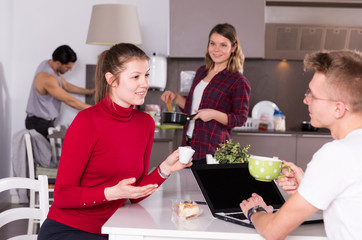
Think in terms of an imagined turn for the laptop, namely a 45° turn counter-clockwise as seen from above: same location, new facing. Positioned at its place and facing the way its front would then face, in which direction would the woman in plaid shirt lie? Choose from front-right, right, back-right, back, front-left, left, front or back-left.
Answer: left

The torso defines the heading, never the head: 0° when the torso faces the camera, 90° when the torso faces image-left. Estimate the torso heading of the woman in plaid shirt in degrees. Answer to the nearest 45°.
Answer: approximately 45°

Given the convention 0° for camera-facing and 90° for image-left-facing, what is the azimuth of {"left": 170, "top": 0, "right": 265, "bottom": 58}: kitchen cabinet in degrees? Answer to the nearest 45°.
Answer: approximately 0°

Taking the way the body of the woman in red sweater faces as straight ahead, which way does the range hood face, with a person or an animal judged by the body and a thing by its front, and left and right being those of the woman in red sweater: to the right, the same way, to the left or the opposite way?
to the right

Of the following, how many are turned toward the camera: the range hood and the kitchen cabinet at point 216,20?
2

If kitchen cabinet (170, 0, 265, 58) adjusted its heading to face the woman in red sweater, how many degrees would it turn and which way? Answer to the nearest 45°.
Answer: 0° — it already faces them

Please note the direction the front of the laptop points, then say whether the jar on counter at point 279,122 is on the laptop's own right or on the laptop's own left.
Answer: on the laptop's own left

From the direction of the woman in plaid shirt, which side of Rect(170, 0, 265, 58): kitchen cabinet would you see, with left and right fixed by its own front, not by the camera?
front

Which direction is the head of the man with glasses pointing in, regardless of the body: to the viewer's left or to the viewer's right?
to the viewer's left

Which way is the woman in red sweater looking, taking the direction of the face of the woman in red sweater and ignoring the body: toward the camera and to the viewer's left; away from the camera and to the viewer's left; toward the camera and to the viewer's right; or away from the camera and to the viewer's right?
toward the camera and to the viewer's right

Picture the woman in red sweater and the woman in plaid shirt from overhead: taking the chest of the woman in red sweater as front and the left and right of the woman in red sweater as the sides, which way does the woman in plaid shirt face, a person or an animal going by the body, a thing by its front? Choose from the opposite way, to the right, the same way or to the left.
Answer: to the right

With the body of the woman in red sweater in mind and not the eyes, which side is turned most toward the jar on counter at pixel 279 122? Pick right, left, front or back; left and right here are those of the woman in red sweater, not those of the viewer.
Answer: left
